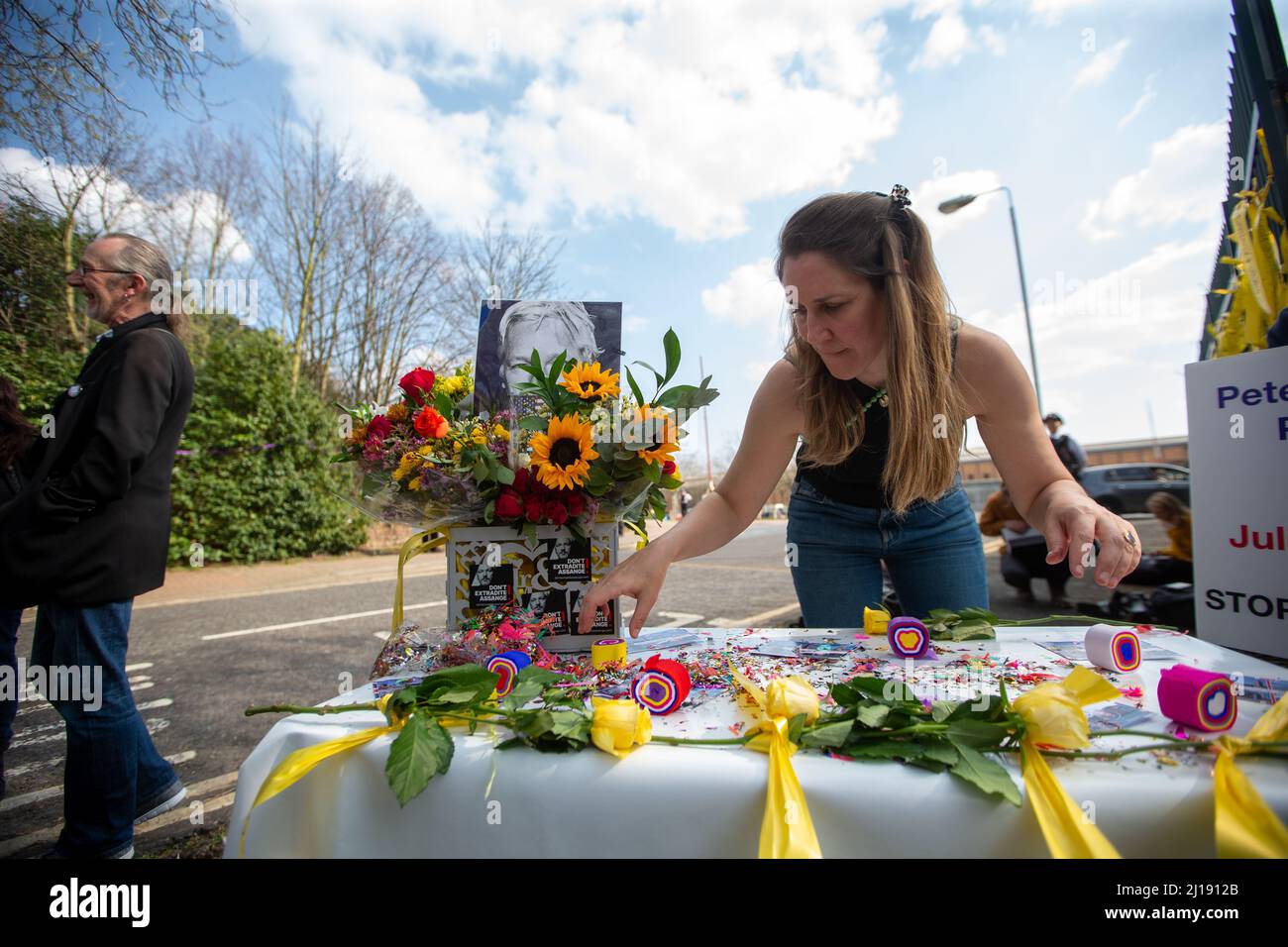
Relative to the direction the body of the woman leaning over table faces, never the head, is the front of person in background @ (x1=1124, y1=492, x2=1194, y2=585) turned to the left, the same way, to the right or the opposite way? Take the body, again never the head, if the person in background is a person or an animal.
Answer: to the right

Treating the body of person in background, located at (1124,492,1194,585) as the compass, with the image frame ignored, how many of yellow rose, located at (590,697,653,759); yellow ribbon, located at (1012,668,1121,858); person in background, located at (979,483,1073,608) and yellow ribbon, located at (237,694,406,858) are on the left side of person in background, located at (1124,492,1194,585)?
3

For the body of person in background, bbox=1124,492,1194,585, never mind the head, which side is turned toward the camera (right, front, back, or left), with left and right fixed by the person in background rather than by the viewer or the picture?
left
